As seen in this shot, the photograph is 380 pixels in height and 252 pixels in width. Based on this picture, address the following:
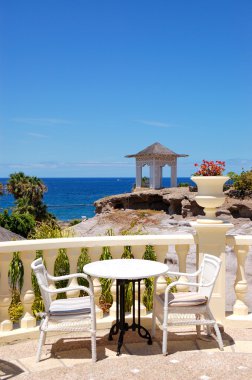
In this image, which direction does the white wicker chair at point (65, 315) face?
to the viewer's right

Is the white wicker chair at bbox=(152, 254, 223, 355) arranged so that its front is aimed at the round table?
yes

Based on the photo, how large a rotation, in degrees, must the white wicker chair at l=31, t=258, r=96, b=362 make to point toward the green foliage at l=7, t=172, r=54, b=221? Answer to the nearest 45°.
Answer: approximately 90° to its left

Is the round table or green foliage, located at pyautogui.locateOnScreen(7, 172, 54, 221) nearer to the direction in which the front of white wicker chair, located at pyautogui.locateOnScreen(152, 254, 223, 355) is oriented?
the round table

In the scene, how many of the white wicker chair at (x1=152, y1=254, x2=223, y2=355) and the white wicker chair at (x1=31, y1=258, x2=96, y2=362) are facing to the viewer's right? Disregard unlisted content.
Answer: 1

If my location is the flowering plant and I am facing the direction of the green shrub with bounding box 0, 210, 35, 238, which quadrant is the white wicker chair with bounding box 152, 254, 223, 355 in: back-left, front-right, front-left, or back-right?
back-left

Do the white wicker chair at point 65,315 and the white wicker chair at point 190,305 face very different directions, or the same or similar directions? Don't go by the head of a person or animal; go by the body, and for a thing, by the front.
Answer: very different directions

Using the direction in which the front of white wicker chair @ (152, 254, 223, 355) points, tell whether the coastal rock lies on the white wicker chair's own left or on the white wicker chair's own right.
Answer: on the white wicker chair's own right

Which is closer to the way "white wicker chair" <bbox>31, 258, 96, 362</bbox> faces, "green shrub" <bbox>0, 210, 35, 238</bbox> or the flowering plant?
the flowering plant

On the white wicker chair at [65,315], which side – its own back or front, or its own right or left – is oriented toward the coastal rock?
left

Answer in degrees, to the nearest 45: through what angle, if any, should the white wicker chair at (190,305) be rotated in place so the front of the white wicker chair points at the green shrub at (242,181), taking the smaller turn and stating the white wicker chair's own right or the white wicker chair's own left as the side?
approximately 90° to the white wicker chair's own right

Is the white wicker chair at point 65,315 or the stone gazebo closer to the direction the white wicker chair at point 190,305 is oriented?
the white wicker chair

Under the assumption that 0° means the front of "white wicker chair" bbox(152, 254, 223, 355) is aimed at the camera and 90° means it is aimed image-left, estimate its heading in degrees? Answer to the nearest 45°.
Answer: approximately 90°

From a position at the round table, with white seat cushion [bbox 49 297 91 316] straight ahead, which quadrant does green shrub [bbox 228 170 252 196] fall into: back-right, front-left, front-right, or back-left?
back-right
